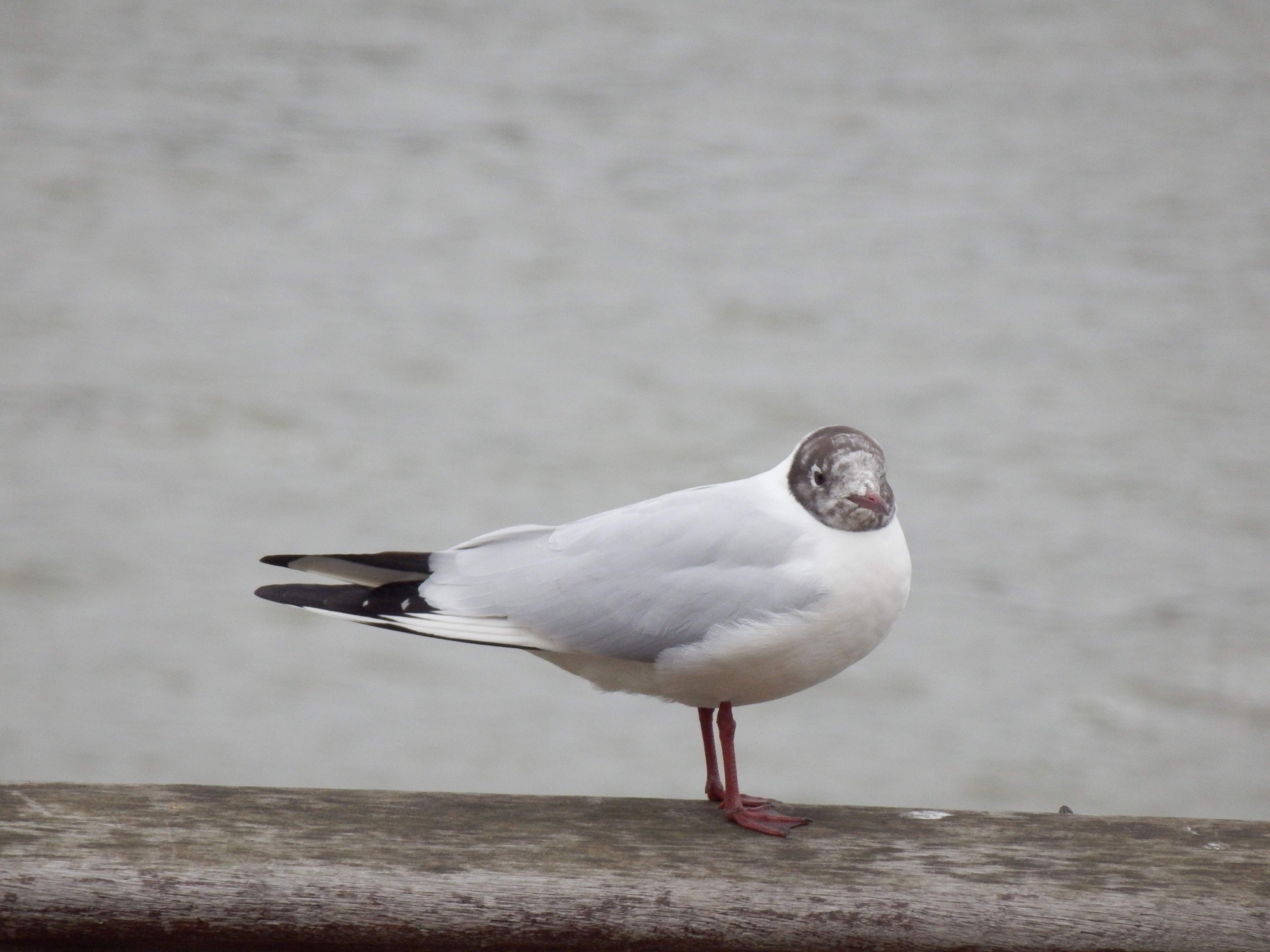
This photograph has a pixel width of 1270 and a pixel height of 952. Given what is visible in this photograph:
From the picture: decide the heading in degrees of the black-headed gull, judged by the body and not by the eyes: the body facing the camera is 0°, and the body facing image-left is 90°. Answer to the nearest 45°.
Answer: approximately 270°
